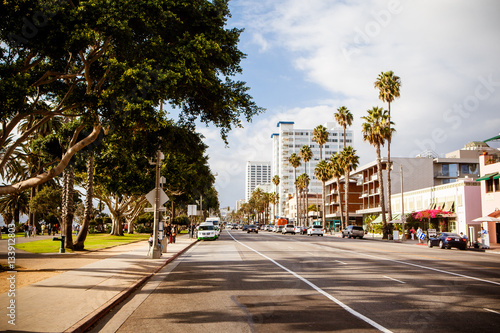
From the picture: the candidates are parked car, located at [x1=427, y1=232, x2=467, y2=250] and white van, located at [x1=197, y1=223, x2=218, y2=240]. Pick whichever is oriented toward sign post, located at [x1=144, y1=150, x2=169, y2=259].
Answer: the white van

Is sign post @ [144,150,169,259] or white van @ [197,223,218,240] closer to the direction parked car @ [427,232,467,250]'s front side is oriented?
the white van

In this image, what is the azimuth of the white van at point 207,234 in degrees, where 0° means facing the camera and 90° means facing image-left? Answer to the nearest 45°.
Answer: approximately 0°

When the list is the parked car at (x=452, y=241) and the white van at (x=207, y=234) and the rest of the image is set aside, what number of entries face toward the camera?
1

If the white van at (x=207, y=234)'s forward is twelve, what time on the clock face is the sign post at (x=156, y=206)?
The sign post is roughly at 12 o'clock from the white van.

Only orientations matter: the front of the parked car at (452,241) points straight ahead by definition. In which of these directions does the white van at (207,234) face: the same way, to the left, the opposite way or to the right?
the opposite way

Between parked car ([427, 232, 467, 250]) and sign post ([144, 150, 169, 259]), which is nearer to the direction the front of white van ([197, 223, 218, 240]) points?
the sign post

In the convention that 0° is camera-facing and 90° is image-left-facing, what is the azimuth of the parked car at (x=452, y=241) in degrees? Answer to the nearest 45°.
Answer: approximately 135°

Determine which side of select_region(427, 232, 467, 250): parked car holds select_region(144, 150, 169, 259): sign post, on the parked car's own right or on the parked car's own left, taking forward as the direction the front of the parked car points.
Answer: on the parked car's own left
